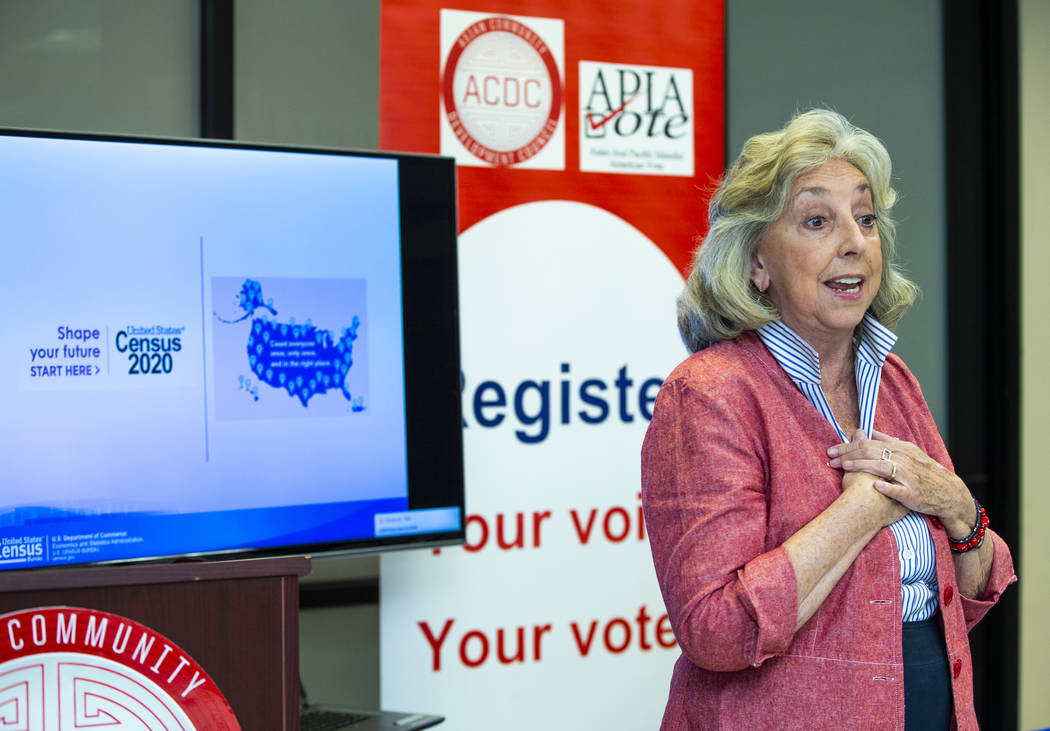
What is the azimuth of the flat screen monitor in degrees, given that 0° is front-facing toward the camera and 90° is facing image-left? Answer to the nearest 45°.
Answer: approximately 315°

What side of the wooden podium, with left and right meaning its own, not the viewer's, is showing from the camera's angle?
front

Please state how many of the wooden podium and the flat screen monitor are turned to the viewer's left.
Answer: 0

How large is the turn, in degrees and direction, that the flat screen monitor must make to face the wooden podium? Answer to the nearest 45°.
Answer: approximately 45° to its right

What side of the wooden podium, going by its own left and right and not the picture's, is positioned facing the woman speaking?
left

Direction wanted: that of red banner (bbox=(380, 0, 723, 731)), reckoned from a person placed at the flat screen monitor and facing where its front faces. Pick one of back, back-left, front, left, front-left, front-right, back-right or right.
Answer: left
